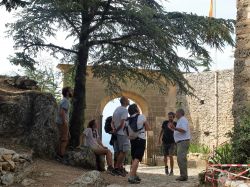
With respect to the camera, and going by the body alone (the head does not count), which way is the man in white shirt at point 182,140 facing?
to the viewer's left

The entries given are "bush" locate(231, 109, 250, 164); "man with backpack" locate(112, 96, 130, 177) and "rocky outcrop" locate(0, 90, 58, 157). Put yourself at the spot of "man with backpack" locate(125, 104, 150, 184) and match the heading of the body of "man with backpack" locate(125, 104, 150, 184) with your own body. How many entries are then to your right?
1

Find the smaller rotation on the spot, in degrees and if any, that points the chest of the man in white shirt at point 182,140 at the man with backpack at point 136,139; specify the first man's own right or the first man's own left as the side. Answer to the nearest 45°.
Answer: approximately 45° to the first man's own left

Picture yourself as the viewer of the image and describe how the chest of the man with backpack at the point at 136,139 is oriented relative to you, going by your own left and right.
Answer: facing away from the viewer and to the right of the viewer

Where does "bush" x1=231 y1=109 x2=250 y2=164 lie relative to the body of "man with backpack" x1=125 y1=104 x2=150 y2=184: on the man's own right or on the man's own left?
on the man's own right

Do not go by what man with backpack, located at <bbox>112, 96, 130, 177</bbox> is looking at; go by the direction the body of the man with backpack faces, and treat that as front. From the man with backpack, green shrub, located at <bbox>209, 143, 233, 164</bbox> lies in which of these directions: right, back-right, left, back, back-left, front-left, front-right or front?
front-right

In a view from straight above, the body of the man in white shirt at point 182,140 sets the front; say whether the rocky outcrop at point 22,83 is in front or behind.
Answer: in front

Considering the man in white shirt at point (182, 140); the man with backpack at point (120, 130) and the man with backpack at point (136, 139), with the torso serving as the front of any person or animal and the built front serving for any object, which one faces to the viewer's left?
the man in white shirt

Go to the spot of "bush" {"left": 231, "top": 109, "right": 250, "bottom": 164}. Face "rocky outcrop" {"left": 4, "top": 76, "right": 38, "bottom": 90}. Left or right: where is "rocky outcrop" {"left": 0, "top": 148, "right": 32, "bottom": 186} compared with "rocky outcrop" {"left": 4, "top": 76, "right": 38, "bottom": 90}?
left
